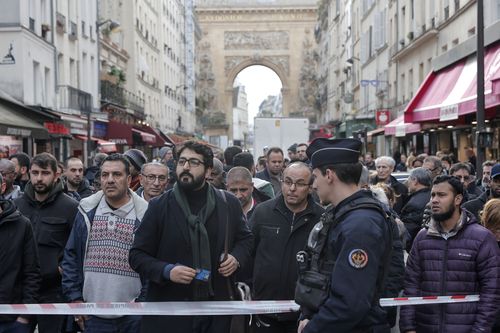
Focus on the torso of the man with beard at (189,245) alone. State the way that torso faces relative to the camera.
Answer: toward the camera

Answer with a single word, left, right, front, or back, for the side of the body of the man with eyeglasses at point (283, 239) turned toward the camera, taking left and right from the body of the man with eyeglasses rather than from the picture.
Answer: front

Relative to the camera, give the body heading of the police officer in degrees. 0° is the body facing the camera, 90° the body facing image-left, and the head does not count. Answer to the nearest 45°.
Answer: approximately 90°

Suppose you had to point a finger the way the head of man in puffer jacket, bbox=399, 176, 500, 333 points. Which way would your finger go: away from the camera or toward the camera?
toward the camera

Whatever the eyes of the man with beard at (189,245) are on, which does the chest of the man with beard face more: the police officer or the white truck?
the police officer

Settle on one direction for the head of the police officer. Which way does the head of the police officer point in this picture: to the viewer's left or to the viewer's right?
to the viewer's left

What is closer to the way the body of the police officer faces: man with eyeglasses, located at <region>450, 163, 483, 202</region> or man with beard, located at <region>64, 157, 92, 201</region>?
the man with beard

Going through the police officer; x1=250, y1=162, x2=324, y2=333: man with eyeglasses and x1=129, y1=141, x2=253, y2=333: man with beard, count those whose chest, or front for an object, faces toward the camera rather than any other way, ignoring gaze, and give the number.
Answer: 2

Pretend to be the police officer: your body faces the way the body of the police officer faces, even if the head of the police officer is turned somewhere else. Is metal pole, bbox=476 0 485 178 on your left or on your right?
on your right

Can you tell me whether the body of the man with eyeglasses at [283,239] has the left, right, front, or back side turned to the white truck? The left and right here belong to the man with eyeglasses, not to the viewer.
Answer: back

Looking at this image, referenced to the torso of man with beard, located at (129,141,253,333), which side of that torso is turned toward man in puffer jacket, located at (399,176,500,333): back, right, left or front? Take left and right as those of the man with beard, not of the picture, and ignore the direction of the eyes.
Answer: left

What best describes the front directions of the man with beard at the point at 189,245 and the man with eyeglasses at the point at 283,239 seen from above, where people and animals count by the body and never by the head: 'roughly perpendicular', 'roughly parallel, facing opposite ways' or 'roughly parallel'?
roughly parallel

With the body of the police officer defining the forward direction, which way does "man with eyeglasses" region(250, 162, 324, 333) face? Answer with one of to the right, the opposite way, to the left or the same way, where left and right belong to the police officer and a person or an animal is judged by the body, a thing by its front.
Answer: to the left
